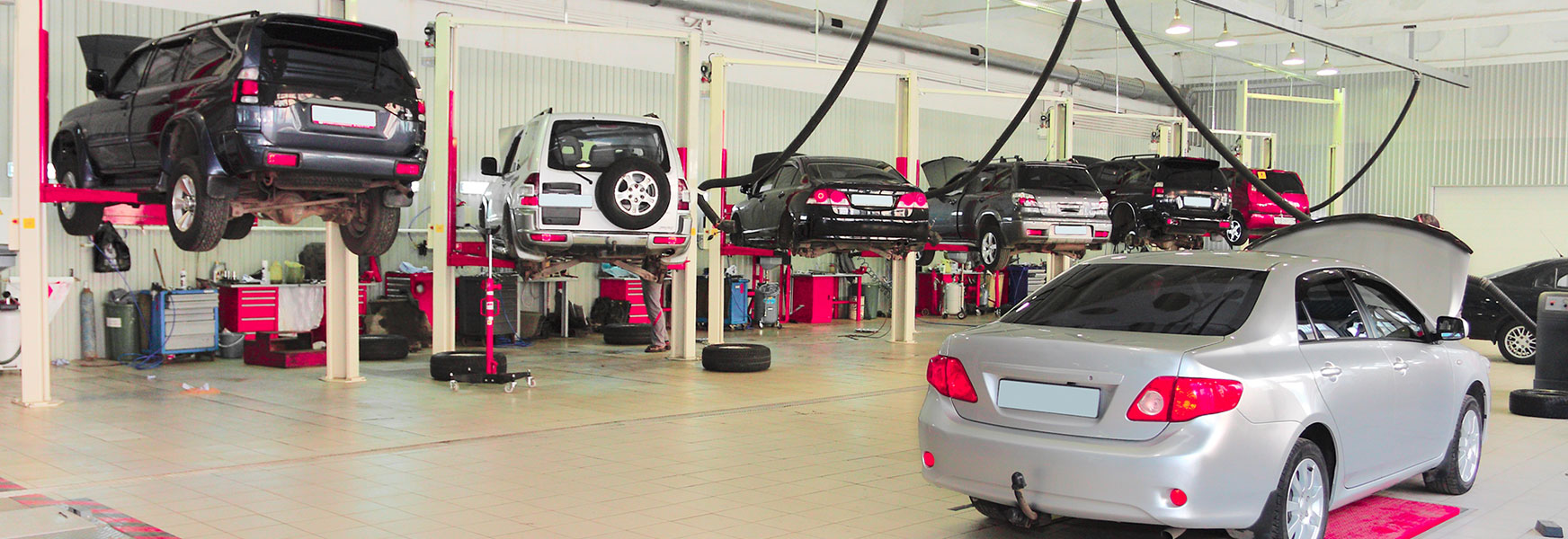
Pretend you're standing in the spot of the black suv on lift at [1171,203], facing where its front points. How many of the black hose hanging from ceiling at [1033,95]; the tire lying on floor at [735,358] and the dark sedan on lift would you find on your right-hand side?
0

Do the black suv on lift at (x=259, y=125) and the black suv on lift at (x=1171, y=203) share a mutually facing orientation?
no

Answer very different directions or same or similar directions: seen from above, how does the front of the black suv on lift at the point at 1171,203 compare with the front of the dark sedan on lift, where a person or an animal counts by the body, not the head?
same or similar directions

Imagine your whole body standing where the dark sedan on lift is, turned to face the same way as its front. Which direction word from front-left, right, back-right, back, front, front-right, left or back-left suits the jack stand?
left

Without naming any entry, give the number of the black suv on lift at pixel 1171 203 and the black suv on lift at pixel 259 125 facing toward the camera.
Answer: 0

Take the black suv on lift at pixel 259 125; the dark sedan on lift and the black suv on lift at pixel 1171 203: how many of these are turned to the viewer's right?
0

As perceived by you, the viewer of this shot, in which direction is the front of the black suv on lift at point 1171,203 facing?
facing away from the viewer and to the left of the viewer

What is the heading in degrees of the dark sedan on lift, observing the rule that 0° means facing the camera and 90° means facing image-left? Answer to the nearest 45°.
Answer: approximately 135°

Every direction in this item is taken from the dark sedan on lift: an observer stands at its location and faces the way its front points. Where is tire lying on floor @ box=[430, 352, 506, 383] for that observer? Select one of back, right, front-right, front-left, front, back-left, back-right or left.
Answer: left

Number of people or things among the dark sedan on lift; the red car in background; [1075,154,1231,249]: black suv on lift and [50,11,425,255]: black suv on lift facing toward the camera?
0

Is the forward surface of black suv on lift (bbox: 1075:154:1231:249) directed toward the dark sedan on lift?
no

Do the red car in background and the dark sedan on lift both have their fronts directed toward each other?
no

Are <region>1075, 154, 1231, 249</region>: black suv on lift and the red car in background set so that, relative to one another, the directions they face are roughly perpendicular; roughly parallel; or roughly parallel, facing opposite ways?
roughly parallel

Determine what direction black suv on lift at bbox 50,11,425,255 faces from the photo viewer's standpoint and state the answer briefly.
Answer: facing away from the viewer and to the left of the viewer

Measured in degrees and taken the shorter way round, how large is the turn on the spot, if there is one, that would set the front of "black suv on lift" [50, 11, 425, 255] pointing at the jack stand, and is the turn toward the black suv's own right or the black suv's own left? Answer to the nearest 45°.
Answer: approximately 90° to the black suv's own right

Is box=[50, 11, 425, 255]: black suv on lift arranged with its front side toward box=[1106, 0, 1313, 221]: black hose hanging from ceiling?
no

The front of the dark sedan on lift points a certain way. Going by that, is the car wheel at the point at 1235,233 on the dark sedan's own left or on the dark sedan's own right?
on the dark sedan's own right

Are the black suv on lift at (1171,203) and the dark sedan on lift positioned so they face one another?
no

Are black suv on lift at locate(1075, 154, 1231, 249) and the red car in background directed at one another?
no

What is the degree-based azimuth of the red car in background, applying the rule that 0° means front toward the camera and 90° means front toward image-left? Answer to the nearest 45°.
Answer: approximately 135°
